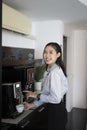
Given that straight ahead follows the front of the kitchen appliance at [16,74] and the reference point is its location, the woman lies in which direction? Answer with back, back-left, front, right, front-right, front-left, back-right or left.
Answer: front

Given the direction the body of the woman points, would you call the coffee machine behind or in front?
in front

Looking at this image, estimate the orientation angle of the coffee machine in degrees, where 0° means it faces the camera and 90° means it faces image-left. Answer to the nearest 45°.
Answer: approximately 315°

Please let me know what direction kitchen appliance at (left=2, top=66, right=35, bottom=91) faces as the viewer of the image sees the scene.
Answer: facing the viewer and to the right of the viewer

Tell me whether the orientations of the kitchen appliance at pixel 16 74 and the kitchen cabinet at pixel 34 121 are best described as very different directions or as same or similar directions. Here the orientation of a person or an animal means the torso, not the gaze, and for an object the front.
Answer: same or similar directions

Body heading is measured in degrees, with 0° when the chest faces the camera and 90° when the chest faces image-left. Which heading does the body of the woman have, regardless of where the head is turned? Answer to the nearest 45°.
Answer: approximately 90°
